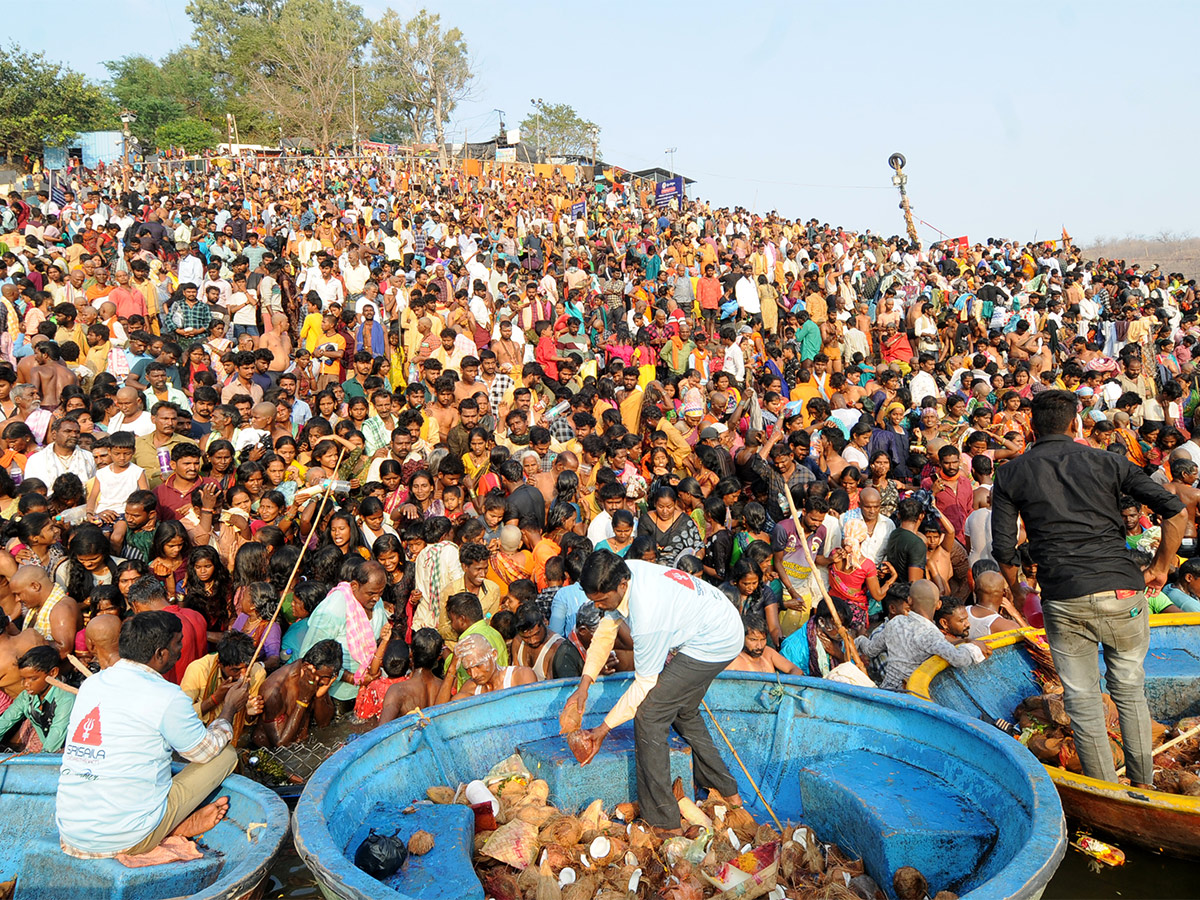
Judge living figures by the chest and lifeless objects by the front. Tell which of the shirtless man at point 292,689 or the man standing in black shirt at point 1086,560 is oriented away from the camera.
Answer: the man standing in black shirt

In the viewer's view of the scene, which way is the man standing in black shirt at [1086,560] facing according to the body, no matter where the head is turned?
away from the camera

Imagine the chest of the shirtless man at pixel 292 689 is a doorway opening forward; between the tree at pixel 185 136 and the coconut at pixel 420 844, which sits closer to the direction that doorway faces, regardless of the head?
the coconut

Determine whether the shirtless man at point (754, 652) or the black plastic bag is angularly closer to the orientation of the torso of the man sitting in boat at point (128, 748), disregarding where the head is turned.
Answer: the shirtless man

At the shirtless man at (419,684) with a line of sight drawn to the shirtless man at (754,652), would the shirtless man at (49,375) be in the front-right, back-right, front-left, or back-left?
back-left
